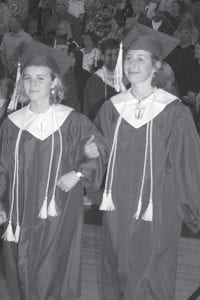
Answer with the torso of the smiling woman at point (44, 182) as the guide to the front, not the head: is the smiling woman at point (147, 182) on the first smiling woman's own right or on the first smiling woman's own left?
on the first smiling woman's own left

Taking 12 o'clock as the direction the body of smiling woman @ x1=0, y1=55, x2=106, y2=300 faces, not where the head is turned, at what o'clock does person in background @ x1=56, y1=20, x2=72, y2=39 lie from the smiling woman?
The person in background is roughly at 6 o'clock from the smiling woman.

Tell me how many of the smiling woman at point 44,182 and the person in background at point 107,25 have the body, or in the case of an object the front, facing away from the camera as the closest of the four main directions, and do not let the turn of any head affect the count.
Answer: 0

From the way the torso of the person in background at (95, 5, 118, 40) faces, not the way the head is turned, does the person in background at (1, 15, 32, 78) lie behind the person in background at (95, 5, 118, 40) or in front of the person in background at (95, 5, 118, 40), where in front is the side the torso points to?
in front

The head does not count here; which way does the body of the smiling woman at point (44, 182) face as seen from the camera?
toward the camera

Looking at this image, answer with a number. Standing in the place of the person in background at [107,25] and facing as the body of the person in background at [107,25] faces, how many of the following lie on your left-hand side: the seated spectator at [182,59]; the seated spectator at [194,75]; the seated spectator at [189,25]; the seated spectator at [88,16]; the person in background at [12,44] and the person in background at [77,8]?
3

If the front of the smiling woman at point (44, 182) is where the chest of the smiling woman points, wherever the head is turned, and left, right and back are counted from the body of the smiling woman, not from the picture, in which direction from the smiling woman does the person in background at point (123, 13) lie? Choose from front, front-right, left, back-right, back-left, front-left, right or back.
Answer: back

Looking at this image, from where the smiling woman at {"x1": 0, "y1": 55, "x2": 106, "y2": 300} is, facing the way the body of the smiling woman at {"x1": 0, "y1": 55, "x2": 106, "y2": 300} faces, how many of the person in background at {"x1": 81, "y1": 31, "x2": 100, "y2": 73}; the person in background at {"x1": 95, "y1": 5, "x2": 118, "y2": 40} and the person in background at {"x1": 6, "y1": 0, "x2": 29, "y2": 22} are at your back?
3

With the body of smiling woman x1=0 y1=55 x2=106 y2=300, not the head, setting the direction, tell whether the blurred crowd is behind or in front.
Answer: behind

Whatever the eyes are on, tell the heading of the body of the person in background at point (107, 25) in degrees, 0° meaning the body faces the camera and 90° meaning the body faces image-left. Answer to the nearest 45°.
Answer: approximately 45°

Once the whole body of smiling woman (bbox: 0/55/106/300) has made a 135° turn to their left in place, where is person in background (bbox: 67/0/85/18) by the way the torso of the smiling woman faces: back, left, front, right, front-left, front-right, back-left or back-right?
front-left

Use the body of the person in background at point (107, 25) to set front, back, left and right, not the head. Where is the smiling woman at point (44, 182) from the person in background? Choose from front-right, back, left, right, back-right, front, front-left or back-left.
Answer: front-left

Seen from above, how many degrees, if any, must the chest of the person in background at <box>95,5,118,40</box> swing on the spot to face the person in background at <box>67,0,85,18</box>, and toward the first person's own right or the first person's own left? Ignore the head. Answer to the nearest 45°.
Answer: approximately 90° to the first person's own right
